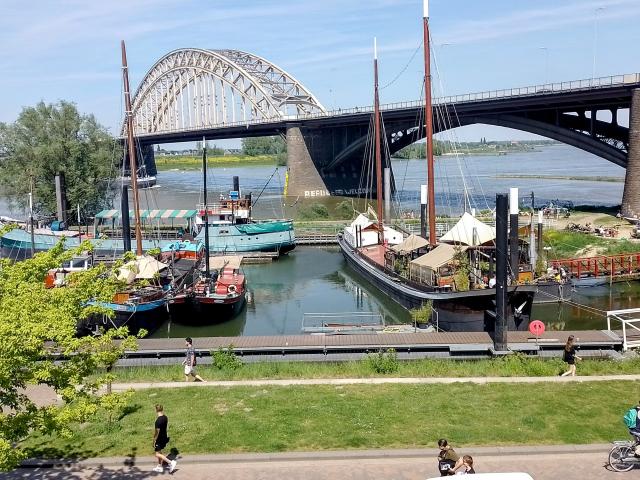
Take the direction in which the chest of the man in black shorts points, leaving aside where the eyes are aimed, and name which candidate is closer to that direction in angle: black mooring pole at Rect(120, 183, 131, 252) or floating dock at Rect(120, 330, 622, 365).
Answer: the black mooring pole

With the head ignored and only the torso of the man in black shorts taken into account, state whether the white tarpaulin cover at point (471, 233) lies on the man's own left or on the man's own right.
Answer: on the man's own right
